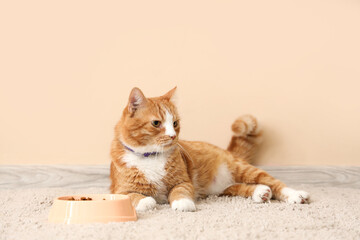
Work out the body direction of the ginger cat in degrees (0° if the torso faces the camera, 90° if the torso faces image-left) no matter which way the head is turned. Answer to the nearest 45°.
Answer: approximately 45°
